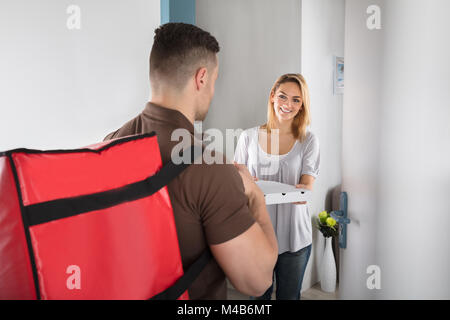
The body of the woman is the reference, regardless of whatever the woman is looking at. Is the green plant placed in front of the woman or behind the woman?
behind

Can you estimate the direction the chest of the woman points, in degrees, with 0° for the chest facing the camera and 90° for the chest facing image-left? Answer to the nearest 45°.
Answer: approximately 0°
